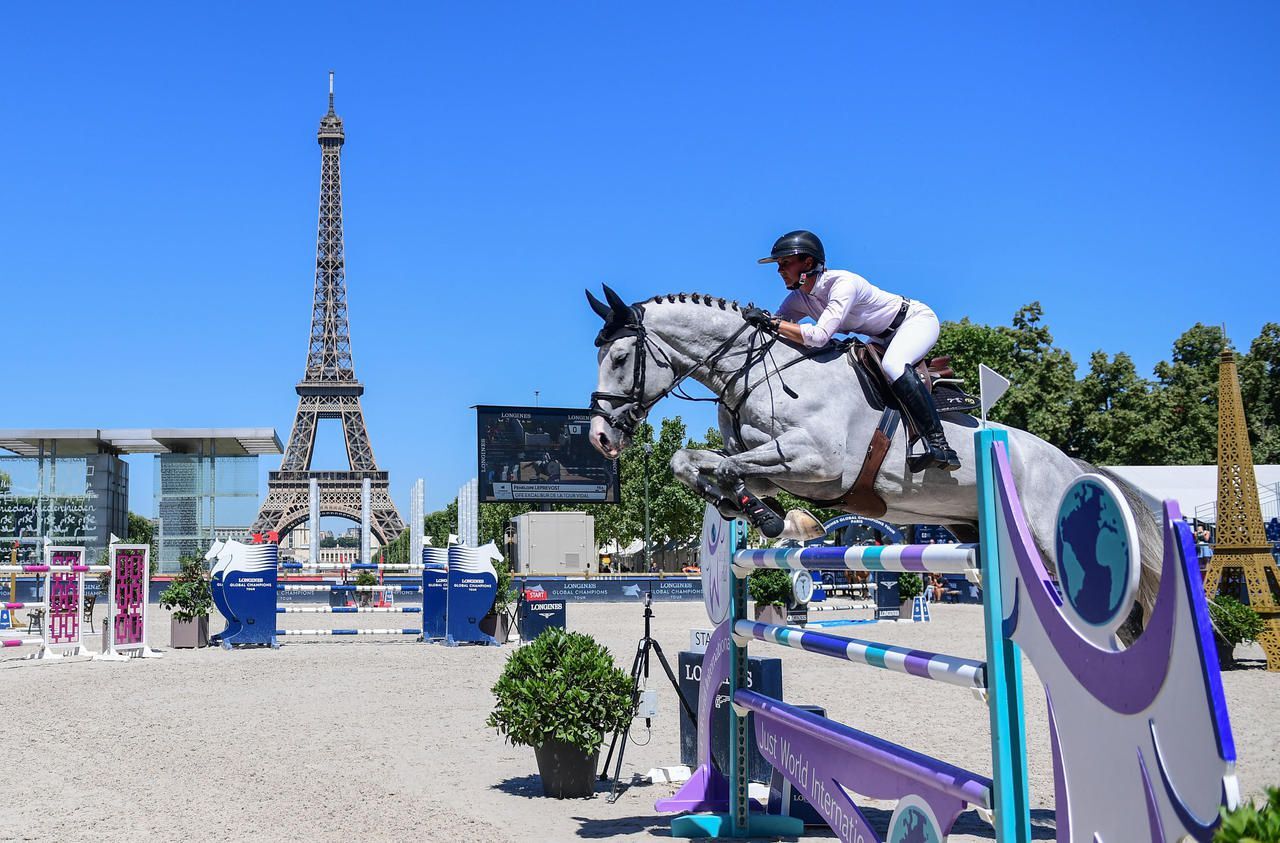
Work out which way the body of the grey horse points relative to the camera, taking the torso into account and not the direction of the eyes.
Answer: to the viewer's left

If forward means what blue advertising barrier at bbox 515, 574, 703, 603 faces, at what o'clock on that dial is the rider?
The rider is roughly at 12 o'clock from the blue advertising barrier.

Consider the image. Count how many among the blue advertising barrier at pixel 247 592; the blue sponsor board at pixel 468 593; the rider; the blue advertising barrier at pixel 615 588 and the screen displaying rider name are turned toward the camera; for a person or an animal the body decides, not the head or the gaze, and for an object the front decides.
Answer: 4

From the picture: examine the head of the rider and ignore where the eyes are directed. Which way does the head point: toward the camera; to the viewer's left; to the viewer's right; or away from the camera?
to the viewer's left

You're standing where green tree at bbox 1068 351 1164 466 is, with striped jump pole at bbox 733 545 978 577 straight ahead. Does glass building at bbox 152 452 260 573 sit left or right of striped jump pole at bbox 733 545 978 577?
right
